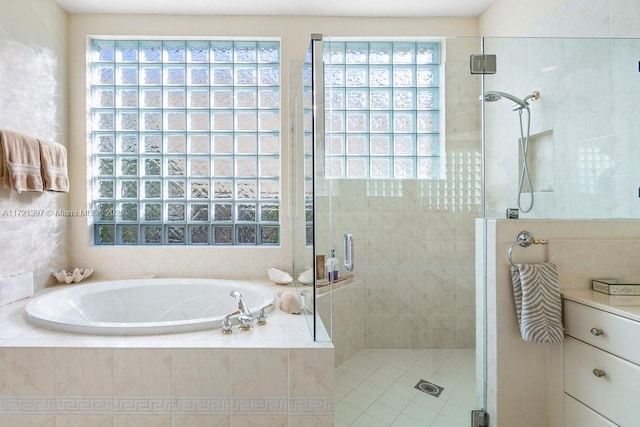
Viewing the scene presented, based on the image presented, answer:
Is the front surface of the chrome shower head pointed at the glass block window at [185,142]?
yes

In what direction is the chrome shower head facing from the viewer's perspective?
to the viewer's left

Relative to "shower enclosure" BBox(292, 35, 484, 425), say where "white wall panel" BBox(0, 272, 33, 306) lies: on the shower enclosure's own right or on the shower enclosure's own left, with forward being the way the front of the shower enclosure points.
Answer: on the shower enclosure's own right

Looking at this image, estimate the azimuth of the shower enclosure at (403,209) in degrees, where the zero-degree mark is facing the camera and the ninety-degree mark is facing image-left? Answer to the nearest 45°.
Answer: approximately 0°

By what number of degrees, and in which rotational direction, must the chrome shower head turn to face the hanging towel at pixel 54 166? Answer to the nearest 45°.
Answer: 0° — it already faces it

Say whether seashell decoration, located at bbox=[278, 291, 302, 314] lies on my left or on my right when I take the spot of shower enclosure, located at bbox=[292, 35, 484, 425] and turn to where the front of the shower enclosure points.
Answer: on my right

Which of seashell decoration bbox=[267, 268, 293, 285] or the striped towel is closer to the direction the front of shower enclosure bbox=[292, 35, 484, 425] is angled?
the striped towel

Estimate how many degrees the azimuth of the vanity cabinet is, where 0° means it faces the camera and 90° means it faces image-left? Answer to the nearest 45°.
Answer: approximately 45°

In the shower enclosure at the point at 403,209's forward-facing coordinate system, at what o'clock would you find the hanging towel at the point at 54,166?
The hanging towel is roughly at 3 o'clock from the shower enclosure.
